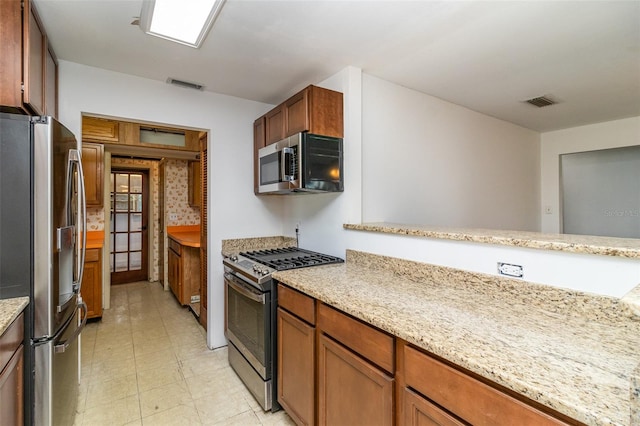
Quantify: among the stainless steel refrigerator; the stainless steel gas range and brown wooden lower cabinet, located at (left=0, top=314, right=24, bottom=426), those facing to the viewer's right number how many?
2

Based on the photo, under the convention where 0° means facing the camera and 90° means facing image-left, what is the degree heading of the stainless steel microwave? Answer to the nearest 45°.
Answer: approximately 45°

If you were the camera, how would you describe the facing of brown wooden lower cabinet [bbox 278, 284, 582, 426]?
facing the viewer and to the left of the viewer

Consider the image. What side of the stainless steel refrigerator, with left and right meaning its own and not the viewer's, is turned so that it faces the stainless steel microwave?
front

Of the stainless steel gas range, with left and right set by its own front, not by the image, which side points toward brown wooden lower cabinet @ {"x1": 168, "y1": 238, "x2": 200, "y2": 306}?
right

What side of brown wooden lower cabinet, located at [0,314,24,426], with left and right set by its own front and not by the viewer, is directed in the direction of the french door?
left

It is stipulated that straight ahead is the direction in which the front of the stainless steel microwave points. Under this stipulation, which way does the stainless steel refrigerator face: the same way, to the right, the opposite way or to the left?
the opposite way

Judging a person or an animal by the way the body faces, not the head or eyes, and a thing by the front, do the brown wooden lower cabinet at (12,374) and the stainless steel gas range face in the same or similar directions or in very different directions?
very different directions

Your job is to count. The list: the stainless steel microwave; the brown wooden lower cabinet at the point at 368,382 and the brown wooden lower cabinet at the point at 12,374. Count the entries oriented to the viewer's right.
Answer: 1

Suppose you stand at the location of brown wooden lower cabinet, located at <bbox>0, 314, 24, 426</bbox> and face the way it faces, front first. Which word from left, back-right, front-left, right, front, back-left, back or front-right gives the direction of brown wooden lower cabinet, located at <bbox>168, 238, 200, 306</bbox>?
front-left

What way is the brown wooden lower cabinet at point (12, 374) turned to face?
to the viewer's right

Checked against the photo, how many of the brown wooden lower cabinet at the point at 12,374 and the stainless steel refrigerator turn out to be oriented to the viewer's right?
2

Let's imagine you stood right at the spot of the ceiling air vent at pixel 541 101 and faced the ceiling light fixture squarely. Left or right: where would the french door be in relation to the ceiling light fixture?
right

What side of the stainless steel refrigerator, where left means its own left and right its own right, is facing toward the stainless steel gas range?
front
